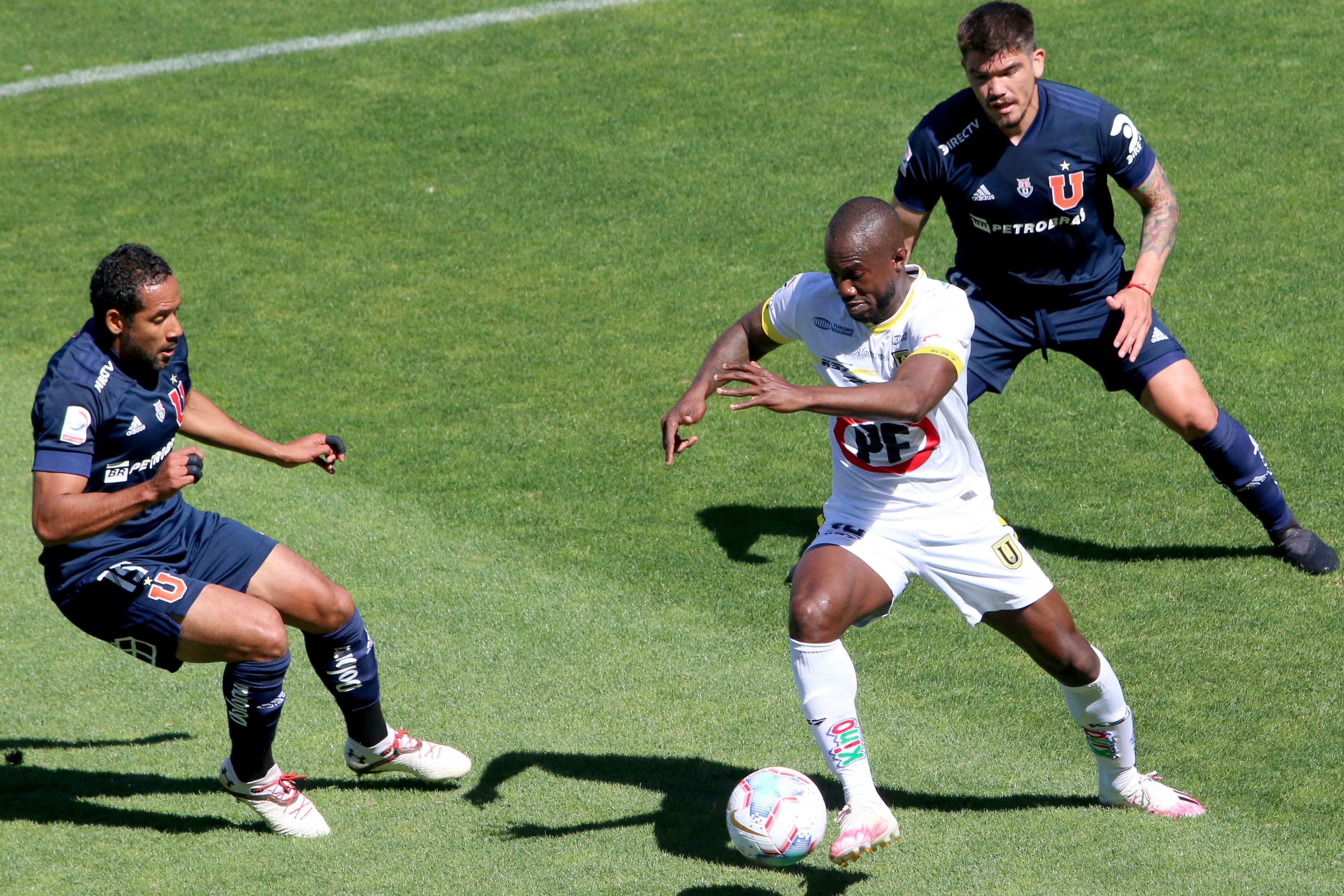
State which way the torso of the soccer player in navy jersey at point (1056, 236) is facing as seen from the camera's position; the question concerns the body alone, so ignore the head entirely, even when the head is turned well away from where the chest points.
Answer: toward the camera

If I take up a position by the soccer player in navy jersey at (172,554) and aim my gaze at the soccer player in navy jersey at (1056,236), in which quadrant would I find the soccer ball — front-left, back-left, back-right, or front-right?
front-right

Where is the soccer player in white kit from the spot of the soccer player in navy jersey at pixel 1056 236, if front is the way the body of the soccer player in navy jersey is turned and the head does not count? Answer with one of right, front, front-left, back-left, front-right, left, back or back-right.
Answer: front

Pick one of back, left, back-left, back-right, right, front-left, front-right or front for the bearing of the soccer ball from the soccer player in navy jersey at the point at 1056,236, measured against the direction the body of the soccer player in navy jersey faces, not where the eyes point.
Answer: front

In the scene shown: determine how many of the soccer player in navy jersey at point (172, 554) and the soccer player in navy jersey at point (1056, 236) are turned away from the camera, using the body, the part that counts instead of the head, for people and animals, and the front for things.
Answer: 0

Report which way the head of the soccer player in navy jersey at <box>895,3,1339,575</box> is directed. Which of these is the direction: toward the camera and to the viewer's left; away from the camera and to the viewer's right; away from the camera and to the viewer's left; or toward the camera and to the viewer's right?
toward the camera and to the viewer's left

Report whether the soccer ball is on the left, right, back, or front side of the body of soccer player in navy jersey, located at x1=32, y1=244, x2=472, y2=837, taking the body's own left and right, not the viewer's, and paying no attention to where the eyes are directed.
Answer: front

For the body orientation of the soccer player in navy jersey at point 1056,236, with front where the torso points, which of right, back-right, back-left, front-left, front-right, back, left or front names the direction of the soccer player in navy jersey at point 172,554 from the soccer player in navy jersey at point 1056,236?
front-right

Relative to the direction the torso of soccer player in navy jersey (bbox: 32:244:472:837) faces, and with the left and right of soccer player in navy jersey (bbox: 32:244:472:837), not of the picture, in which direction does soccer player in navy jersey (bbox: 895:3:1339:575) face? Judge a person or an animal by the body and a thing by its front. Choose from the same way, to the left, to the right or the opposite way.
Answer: to the right

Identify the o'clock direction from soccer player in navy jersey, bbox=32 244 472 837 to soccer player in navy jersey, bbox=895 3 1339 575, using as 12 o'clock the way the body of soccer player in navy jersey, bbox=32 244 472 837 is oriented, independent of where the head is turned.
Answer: soccer player in navy jersey, bbox=895 3 1339 575 is roughly at 10 o'clock from soccer player in navy jersey, bbox=32 244 472 837.

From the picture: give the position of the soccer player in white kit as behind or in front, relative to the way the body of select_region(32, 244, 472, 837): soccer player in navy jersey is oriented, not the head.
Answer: in front

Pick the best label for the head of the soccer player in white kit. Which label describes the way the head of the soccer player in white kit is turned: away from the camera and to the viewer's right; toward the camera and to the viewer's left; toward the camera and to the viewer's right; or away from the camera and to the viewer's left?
toward the camera and to the viewer's left

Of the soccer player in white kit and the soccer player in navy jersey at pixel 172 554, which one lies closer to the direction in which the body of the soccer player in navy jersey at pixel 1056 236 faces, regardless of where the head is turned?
the soccer player in white kit

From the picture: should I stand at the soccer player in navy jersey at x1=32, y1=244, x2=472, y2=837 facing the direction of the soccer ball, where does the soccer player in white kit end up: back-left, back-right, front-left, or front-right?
front-left
